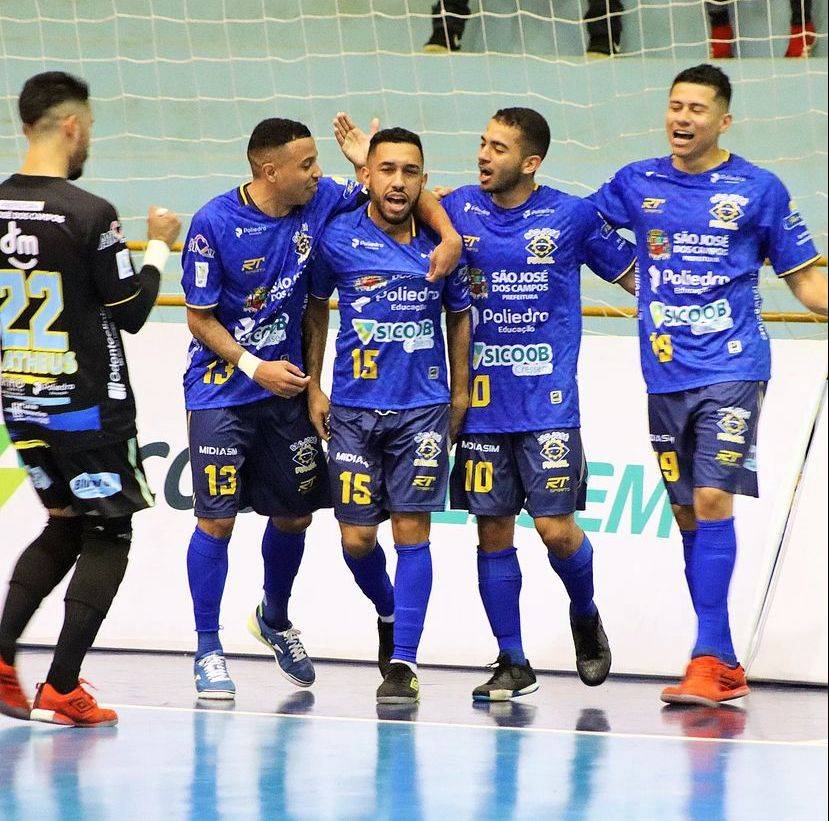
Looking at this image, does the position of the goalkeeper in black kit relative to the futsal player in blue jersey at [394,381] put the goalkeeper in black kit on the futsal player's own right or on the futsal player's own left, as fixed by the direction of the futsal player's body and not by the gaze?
on the futsal player's own right

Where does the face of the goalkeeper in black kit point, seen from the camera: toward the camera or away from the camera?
away from the camera

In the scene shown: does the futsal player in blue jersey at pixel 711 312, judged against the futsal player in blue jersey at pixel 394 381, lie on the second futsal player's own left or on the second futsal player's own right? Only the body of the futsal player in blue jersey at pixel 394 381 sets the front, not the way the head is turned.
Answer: on the second futsal player's own left

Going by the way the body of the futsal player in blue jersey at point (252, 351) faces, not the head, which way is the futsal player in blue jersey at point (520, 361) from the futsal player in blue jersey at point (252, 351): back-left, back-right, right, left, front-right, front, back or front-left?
front-left

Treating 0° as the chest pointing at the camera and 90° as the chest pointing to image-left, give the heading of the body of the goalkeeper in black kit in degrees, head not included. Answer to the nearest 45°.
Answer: approximately 225°

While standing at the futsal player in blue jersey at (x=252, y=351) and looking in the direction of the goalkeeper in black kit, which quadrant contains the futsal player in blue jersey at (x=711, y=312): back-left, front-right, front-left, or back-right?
back-left

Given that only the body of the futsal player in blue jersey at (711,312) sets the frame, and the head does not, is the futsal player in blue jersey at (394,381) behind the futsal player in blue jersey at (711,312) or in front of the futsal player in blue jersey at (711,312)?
in front

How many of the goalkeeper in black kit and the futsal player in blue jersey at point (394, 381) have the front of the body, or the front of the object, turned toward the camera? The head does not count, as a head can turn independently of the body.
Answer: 1

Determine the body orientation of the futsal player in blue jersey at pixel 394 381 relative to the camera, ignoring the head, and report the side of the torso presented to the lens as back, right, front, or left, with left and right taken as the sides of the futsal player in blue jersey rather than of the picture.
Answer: front

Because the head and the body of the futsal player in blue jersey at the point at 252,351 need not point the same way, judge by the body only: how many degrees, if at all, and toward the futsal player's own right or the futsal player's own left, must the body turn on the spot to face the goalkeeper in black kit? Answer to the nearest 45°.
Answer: approximately 90° to the futsal player's own right
